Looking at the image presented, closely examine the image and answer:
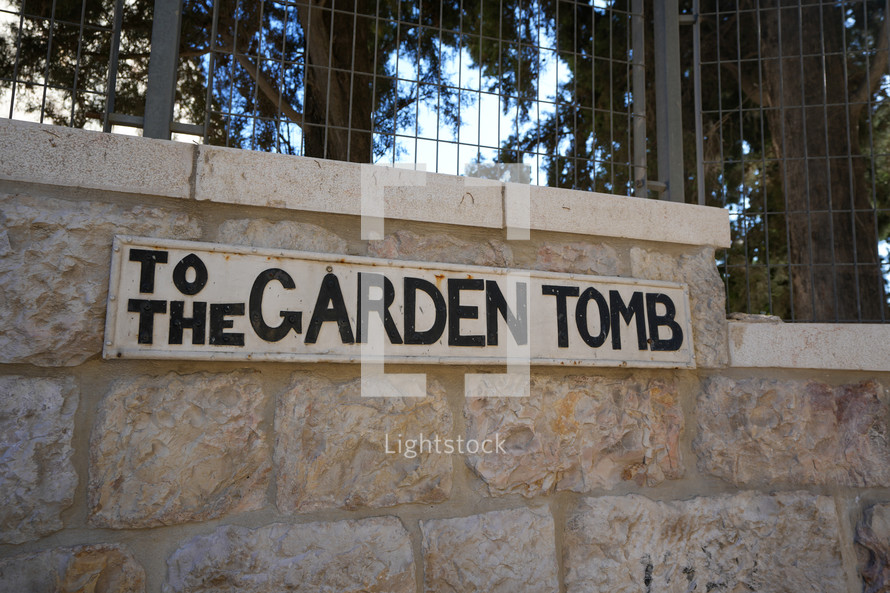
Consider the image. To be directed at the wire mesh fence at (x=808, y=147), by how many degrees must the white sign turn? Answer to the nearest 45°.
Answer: approximately 90° to its left

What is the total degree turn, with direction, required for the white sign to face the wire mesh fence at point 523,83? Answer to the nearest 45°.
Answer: approximately 135° to its left

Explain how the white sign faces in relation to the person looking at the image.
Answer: facing the viewer and to the right of the viewer

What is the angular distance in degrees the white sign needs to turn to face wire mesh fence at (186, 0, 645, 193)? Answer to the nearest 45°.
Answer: approximately 135° to its left
